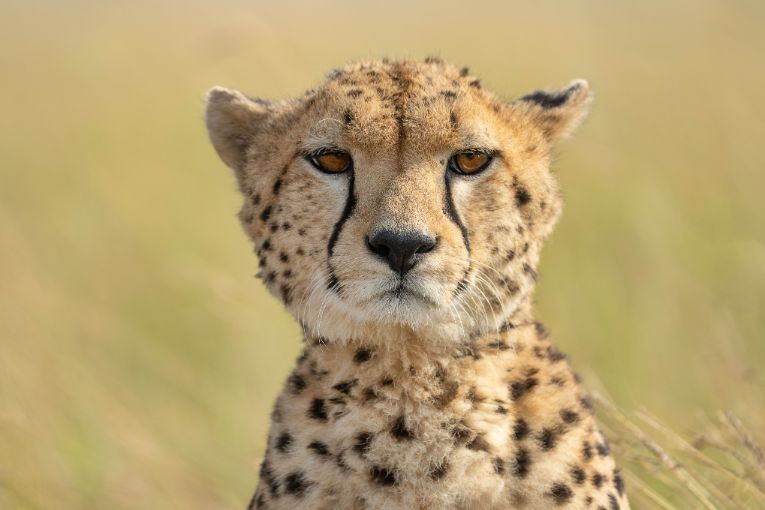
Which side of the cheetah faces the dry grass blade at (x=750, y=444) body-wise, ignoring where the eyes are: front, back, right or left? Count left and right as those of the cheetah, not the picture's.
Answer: left

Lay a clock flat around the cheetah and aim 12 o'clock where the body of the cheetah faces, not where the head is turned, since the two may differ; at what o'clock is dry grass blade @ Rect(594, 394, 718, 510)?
The dry grass blade is roughly at 8 o'clock from the cheetah.

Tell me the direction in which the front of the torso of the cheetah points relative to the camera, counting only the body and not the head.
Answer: toward the camera
